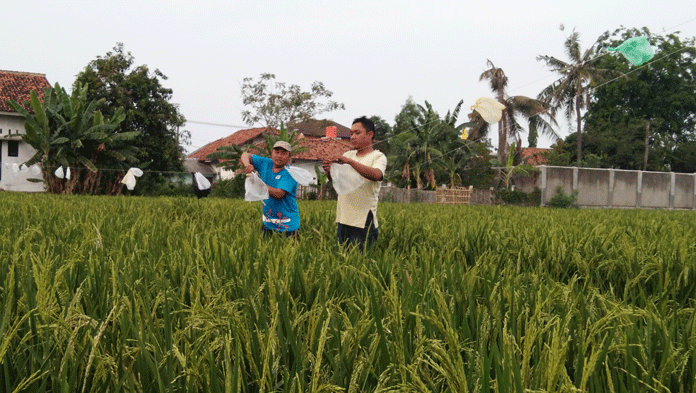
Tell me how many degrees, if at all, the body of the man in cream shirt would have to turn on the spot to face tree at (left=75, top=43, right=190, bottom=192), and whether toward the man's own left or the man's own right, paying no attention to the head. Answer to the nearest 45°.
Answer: approximately 90° to the man's own right

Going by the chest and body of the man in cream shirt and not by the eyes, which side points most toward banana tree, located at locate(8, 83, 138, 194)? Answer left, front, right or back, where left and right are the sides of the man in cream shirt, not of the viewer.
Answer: right

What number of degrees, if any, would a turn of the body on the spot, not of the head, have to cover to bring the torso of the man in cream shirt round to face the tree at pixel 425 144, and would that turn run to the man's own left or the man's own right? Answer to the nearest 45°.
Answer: approximately 135° to the man's own right

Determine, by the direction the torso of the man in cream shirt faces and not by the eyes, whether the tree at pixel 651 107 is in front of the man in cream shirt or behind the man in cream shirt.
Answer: behind

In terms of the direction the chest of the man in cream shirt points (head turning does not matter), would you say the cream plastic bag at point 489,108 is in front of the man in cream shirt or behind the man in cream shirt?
behind

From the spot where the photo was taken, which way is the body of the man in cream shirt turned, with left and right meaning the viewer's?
facing the viewer and to the left of the viewer

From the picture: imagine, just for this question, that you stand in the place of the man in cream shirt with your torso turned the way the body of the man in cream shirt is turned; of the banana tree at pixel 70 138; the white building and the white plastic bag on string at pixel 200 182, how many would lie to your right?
3

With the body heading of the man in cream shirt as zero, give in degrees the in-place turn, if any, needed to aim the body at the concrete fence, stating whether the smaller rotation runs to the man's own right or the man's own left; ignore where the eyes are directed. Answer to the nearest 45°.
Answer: approximately 180°

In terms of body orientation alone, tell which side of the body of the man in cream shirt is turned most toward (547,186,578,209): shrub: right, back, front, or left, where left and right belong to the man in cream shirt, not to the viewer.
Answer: back
